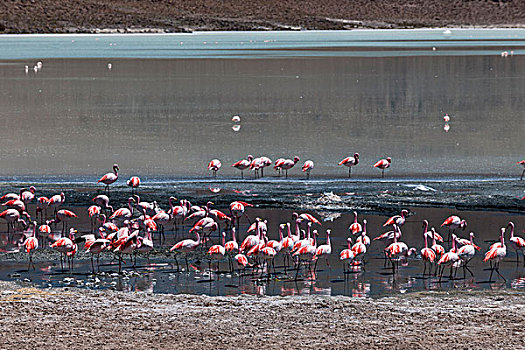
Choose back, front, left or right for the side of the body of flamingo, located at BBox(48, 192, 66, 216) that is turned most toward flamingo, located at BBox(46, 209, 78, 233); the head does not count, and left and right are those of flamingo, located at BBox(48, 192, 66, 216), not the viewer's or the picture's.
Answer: right

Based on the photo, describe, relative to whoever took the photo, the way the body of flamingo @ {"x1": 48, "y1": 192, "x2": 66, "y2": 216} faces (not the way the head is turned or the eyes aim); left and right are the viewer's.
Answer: facing to the right of the viewer

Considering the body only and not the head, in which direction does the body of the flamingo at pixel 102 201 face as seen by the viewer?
to the viewer's right

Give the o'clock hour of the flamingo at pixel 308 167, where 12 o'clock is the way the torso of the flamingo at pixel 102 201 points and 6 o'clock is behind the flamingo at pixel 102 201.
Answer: the flamingo at pixel 308 167 is roughly at 11 o'clock from the flamingo at pixel 102 201.

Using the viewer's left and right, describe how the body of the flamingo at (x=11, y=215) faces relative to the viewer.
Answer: facing to the right of the viewer

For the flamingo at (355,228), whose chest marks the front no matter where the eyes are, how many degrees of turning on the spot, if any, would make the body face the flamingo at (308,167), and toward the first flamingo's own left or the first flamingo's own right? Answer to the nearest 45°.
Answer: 0° — it already faces it

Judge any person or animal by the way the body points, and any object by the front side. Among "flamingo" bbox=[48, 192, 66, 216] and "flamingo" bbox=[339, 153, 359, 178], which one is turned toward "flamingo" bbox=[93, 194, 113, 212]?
"flamingo" bbox=[48, 192, 66, 216]

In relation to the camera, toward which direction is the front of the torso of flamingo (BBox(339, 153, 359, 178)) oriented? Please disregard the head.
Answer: to the viewer's right
